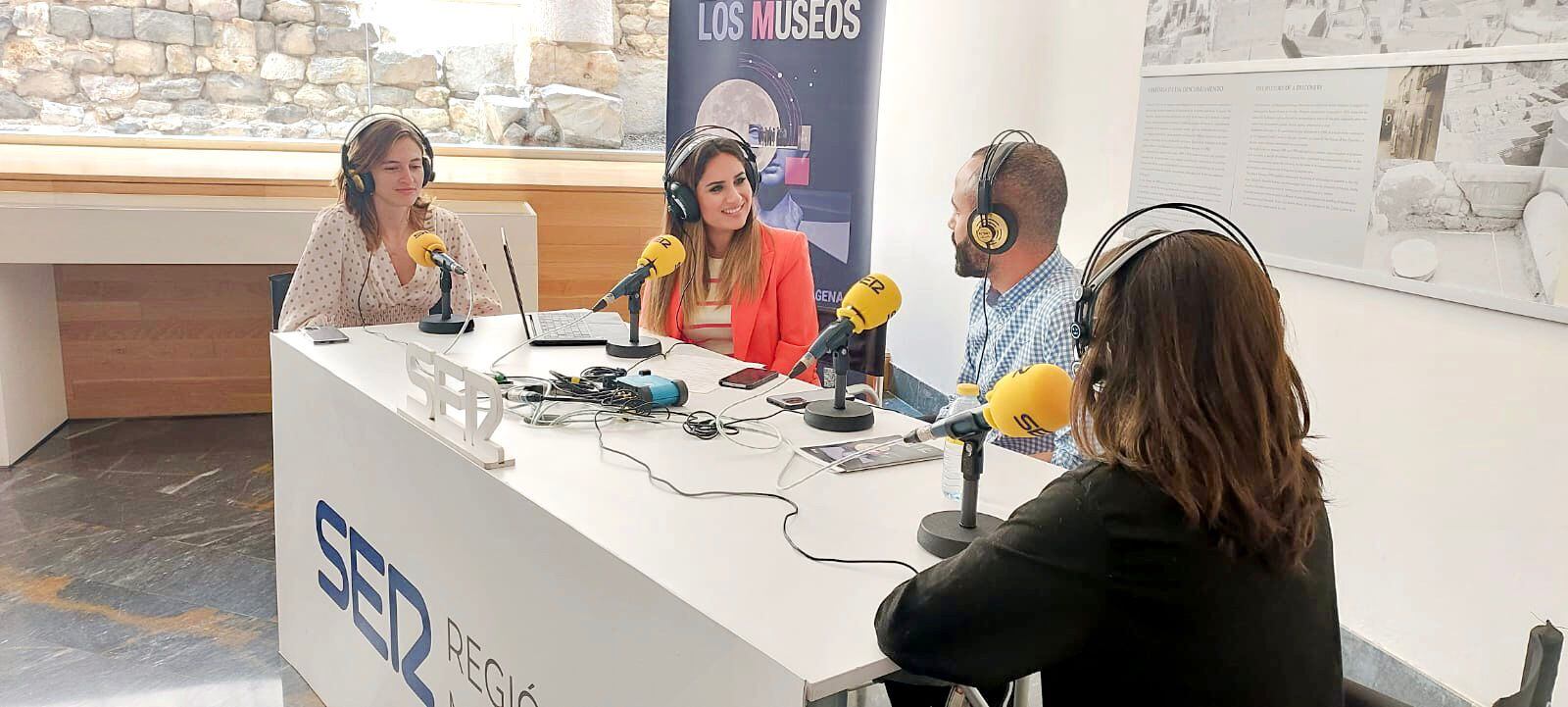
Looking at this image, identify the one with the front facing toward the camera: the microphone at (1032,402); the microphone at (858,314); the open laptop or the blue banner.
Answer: the blue banner

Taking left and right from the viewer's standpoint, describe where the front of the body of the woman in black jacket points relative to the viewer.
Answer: facing away from the viewer and to the left of the viewer

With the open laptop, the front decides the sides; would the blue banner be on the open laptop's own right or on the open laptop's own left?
on the open laptop's own left

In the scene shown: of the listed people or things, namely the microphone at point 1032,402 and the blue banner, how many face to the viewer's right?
1

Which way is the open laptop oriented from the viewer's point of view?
to the viewer's right

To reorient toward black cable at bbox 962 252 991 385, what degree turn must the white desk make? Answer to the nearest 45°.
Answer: approximately 180°

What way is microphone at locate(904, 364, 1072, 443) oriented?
to the viewer's right

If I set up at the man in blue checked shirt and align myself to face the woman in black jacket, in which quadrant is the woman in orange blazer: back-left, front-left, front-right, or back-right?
back-right

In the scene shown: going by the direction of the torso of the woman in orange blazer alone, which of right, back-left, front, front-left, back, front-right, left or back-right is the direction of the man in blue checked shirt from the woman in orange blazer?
left

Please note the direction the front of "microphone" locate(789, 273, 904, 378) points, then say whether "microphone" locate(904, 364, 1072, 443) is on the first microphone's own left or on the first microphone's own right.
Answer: on the first microphone's own right

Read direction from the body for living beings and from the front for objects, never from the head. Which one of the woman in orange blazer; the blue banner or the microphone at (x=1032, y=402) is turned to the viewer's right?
the microphone

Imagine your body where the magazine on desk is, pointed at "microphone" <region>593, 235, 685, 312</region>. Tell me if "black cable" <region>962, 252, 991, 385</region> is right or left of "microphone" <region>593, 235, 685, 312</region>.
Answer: right

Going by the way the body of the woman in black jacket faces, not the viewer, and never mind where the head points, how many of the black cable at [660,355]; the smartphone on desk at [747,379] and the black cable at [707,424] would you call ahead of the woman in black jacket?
3

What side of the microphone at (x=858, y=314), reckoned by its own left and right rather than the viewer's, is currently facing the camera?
right

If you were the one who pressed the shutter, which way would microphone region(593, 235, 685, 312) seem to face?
facing to the right of the viewer
